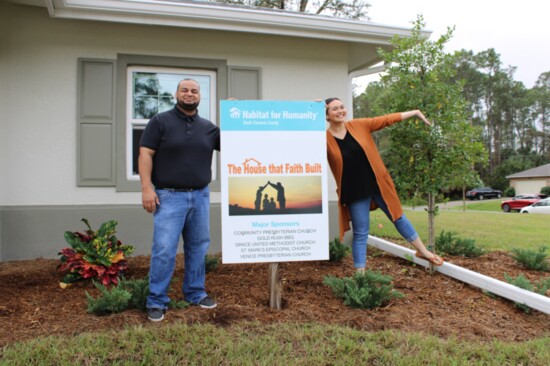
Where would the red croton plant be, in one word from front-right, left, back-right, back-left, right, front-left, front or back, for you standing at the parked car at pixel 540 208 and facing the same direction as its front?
left

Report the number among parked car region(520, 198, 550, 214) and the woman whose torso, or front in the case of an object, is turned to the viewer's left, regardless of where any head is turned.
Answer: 1

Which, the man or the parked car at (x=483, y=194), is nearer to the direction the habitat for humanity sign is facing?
the man

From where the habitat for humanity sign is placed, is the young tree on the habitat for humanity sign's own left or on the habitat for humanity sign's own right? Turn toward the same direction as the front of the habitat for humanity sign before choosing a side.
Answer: on the habitat for humanity sign's own left

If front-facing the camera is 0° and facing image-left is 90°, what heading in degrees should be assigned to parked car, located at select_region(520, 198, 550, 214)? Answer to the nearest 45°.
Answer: approximately 90°

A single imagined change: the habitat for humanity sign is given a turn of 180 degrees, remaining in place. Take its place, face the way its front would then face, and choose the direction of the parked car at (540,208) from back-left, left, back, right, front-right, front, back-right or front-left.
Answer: front-right

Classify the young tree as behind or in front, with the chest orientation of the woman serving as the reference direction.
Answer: behind

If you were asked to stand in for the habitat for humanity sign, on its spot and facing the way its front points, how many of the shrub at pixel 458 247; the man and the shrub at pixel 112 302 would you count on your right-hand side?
2

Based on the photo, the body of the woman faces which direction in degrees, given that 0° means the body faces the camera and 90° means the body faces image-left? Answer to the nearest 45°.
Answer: approximately 0°
